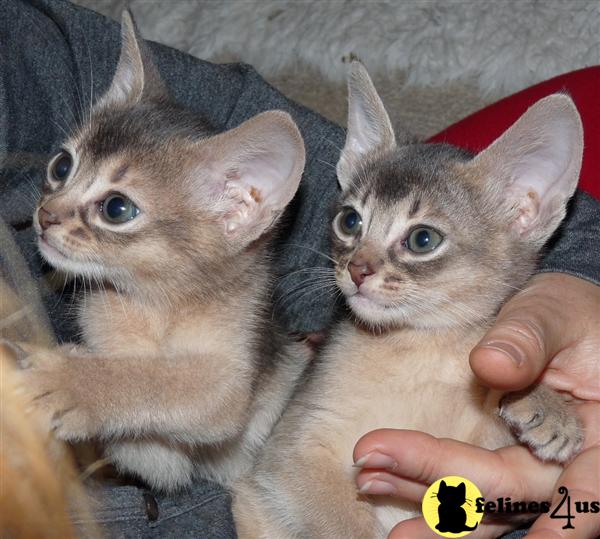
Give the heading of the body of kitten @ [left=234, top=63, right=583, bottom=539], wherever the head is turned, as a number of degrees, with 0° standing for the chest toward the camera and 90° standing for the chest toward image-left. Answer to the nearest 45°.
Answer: approximately 45°

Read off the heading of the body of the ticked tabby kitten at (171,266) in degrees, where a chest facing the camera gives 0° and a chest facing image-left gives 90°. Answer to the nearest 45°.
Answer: approximately 45°
